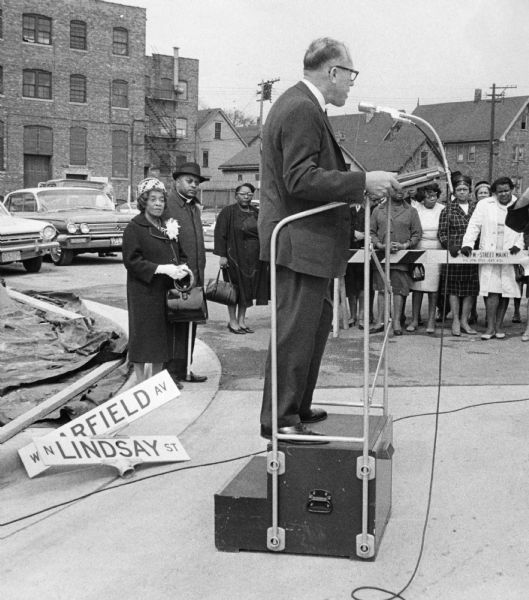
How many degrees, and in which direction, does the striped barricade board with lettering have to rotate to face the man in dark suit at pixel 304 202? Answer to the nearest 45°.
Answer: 0° — it already faces them

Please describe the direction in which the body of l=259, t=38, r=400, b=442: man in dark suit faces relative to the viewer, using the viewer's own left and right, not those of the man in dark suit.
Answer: facing to the right of the viewer

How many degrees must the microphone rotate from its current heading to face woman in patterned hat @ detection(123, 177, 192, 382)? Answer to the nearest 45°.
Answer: approximately 45° to its right

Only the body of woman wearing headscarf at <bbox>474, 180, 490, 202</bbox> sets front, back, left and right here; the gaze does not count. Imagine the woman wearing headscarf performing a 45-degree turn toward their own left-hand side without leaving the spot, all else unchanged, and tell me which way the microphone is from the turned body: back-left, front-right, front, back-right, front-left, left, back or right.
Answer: front-right

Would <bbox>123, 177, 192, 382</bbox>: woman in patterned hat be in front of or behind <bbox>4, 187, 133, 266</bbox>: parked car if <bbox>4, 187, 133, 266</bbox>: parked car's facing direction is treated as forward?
in front

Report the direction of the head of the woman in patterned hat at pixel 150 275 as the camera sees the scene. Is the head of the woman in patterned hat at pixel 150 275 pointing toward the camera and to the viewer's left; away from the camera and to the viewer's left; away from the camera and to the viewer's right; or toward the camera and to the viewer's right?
toward the camera and to the viewer's right

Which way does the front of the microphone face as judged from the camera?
facing to the left of the viewer

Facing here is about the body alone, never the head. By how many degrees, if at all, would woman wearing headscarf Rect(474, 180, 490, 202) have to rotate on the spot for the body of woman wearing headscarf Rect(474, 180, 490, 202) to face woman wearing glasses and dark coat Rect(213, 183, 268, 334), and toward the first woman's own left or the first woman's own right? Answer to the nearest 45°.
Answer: approximately 45° to the first woman's own right

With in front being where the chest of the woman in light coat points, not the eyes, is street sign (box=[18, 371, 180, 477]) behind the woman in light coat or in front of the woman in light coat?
in front

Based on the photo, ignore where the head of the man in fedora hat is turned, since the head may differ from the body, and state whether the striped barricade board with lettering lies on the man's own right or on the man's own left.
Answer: on the man's own left

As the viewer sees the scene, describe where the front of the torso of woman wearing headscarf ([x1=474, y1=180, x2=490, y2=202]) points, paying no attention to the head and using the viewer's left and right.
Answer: facing the viewer

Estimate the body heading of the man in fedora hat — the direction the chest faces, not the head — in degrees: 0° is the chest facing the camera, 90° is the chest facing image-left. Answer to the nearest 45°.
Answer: approximately 315°

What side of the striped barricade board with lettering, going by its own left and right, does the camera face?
front

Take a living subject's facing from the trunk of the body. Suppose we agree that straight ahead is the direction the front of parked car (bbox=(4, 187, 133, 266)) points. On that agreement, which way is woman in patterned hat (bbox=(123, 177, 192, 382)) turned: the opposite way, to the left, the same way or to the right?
the same way

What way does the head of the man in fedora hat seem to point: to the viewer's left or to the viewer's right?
to the viewer's right

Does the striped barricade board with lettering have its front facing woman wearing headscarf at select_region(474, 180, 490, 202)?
no

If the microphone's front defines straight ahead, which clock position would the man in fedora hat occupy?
The man in fedora hat is roughly at 2 o'clock from the microphone.

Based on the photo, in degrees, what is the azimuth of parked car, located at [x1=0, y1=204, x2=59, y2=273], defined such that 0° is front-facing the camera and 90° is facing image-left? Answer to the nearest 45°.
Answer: approximately 315°
